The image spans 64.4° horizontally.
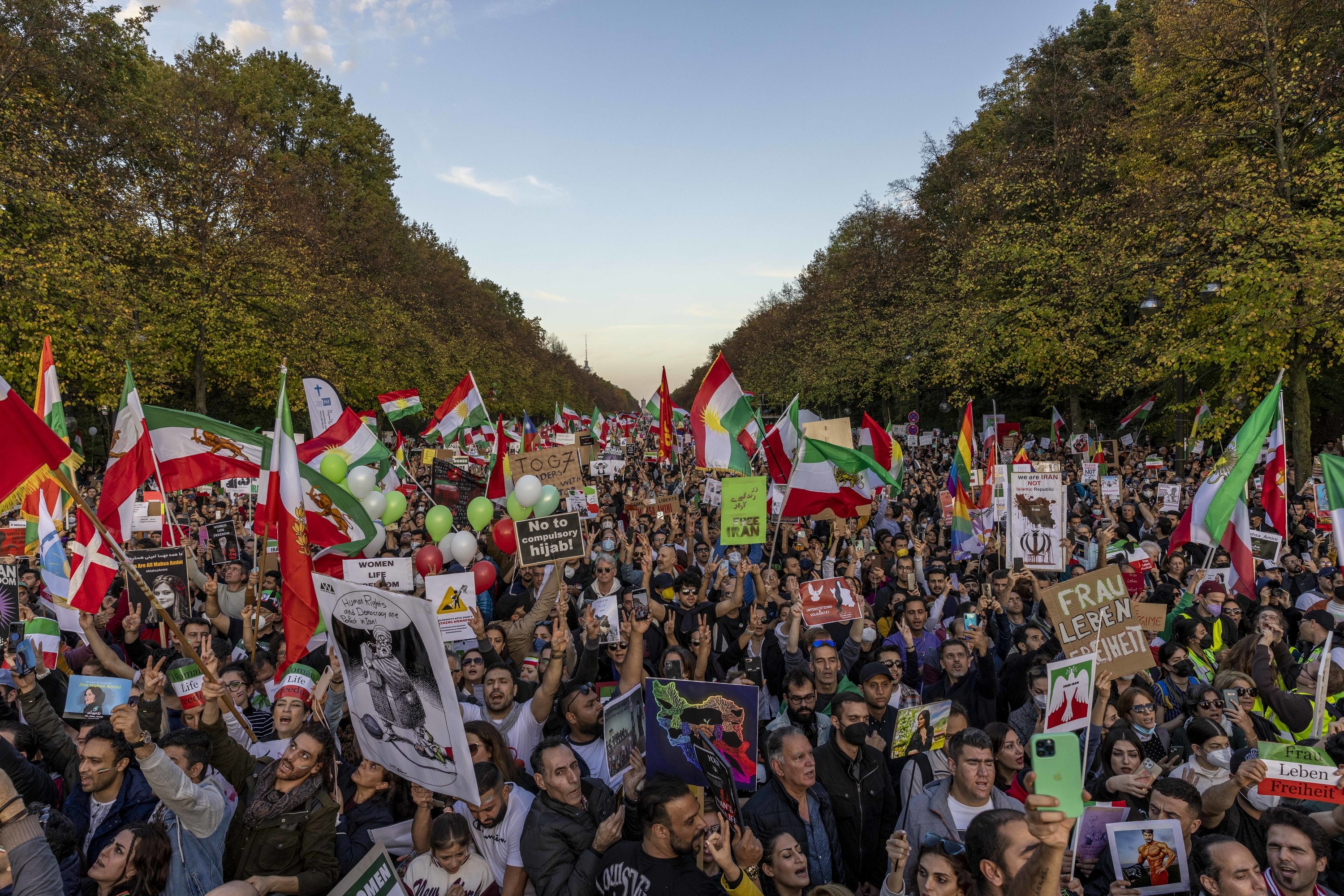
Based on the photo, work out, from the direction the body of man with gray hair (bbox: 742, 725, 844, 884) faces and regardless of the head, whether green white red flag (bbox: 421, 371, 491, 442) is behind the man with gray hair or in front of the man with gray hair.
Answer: behind

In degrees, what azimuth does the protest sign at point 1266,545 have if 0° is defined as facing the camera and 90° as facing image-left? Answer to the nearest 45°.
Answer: approximately 0°

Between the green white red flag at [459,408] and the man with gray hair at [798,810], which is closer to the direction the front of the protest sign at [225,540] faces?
the man with gray hair

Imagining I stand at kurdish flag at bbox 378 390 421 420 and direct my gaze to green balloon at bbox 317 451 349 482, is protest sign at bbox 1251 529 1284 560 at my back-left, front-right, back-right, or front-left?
front-left

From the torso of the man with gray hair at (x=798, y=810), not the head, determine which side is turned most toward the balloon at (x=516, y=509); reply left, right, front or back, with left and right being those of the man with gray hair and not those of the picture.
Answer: back

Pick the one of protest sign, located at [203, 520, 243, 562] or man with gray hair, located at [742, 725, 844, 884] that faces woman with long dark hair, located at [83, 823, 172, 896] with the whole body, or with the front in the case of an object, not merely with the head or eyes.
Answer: the protest sign

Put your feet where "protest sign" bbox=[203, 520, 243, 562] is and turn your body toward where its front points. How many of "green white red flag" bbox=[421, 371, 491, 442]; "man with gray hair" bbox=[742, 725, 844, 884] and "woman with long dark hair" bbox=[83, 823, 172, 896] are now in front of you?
2

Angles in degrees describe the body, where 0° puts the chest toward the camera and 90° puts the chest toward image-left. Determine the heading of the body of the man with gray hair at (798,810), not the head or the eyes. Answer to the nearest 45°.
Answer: approximately 315°

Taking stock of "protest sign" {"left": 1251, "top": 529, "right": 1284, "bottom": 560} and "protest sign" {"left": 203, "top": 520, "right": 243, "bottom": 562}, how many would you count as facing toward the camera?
2

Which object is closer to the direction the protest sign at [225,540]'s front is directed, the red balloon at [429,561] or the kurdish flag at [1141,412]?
the red balloon

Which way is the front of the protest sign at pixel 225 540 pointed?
toward the camera

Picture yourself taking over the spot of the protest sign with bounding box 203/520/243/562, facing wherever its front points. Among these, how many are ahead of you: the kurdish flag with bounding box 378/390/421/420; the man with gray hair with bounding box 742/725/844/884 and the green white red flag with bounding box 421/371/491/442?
1

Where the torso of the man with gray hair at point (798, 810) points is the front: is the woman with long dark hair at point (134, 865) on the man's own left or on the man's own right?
on the man's own right

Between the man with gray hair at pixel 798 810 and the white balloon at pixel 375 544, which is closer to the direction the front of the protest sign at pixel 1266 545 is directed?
the man with gray hair

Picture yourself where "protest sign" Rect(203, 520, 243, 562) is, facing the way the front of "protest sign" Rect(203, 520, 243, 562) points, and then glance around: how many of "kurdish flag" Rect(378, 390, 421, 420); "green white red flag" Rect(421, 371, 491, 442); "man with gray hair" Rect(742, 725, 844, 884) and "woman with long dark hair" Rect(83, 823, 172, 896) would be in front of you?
2

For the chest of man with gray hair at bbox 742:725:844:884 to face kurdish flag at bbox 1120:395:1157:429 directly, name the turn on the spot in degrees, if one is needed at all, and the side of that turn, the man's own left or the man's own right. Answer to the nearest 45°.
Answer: approximately 135° to the man's own left

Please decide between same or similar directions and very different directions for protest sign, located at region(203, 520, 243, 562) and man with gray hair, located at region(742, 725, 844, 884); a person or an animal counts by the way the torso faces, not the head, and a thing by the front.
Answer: same or similar directions
